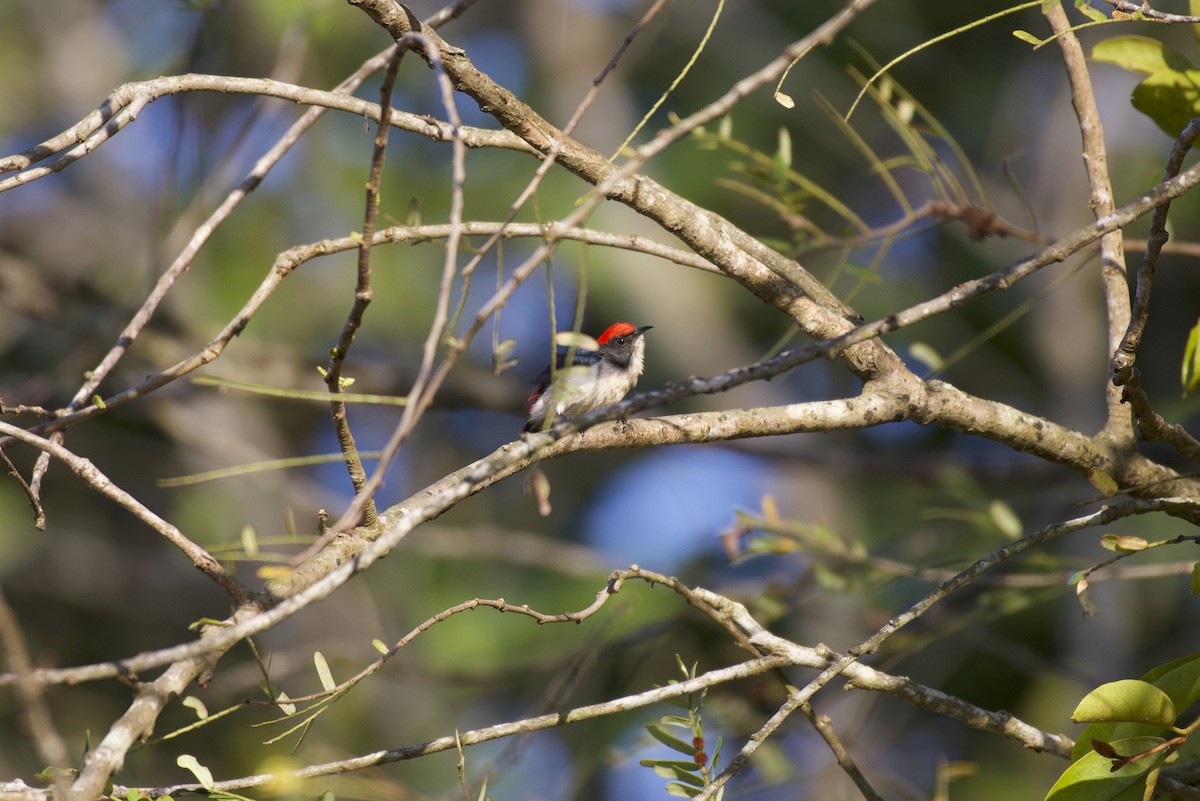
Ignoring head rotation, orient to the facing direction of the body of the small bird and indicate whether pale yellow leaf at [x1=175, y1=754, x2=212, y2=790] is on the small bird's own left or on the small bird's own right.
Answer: on the small bird's own right

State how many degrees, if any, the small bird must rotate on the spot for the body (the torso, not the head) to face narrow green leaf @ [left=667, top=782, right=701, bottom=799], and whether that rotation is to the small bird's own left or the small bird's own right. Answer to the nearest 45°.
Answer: approximately 90° to the small bird's own right
